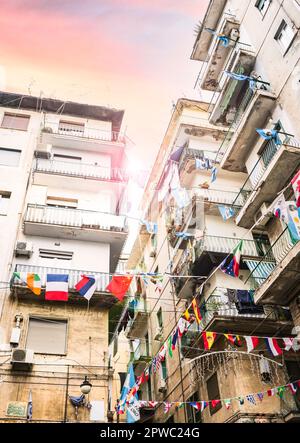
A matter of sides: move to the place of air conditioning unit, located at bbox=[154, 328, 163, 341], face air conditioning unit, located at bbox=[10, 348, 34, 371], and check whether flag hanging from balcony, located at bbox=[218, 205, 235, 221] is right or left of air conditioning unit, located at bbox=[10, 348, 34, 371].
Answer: left

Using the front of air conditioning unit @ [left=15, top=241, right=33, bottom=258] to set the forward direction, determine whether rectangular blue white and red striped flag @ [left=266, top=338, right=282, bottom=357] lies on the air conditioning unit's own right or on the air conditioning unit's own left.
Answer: on the air conditioning unit's own left

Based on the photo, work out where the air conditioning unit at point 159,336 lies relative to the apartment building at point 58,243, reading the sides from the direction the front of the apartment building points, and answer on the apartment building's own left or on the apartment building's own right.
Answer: on the apartment building's own left

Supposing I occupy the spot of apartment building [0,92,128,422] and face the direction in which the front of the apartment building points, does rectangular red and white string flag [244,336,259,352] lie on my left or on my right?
on my left

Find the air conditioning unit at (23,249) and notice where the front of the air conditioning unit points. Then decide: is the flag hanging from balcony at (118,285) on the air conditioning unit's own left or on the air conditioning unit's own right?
on the air conditioning unit's own left

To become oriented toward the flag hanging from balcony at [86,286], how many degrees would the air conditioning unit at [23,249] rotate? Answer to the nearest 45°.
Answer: approximately 45° to its left
